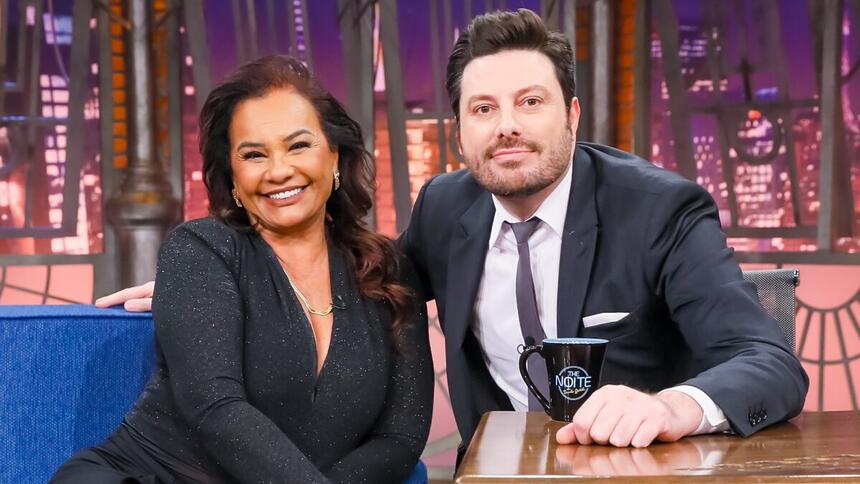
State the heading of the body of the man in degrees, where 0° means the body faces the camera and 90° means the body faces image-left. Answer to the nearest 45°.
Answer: approximately 45°

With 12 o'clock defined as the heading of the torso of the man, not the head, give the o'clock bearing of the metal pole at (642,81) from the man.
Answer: The metal pole is roughly at 5 o'clock from the man.

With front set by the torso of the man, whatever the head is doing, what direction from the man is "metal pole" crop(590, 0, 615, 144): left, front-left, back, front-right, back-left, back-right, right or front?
back-right

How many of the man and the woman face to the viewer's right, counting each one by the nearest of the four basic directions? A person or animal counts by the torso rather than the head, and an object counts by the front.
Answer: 0

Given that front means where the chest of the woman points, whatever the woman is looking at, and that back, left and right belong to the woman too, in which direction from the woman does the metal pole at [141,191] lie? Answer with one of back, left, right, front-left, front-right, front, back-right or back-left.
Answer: back

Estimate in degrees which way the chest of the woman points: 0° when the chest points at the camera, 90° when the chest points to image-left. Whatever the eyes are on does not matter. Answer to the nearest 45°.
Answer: approximately 0°

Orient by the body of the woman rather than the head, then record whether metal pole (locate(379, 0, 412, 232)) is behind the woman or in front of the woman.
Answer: behind

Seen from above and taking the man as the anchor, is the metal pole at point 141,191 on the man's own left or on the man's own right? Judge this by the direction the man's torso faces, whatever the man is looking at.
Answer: on the man's own right

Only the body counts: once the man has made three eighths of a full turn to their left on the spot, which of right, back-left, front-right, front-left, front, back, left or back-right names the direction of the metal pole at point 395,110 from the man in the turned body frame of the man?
left
